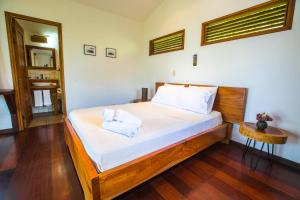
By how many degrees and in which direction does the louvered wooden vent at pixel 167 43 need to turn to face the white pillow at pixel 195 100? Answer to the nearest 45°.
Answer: approximately 90° to its left

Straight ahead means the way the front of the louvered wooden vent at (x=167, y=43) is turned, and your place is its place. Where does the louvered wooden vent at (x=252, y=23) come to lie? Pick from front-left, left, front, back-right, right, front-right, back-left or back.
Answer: left

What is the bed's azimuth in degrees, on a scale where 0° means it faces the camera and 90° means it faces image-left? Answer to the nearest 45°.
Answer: approximately 45°

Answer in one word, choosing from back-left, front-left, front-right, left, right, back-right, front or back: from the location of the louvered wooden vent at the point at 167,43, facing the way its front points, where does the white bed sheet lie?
front-left

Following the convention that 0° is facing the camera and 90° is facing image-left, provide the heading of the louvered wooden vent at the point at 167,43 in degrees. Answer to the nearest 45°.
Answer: approximately 45°

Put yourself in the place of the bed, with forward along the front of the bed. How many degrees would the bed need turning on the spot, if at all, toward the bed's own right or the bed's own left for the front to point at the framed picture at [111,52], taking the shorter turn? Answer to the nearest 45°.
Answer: approximately 135° to the bed's own right
